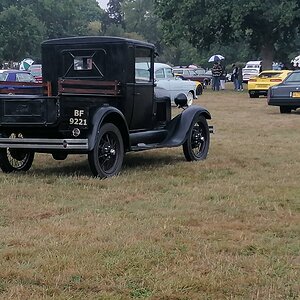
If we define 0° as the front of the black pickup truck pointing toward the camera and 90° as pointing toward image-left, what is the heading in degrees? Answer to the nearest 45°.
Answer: approximately 225°

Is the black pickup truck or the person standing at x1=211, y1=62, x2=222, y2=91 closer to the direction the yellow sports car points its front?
the person standing

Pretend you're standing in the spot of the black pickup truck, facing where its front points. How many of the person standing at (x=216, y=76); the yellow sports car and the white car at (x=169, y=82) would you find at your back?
0

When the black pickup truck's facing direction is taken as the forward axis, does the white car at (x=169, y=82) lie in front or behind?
in front
